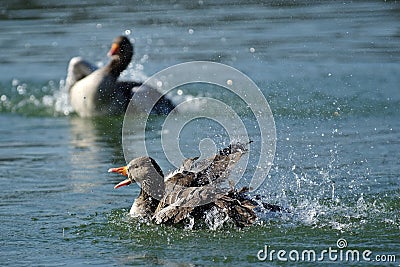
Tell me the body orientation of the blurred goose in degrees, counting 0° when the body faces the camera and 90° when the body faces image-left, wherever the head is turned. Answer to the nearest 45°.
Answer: approximately 45°

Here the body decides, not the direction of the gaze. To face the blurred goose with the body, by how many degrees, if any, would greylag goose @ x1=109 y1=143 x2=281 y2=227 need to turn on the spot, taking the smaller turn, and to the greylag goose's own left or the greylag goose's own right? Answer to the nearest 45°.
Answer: approximately 90° to the greylag goose's own right

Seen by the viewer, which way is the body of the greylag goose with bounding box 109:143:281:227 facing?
to the viewer's left

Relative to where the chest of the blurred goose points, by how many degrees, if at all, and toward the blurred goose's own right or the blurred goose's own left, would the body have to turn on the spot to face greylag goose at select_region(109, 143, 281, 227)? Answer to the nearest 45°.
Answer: approximately 45° to the blurred goose's own left
